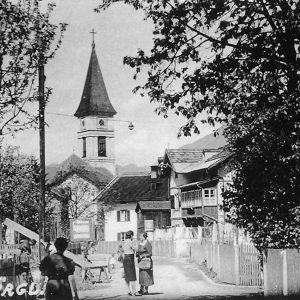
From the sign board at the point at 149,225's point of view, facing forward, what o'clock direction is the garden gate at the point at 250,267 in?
The garden gate is roughly at 12 o'clock from the sign board.

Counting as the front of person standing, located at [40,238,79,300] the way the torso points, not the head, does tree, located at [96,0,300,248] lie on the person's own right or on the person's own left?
on the person's own right

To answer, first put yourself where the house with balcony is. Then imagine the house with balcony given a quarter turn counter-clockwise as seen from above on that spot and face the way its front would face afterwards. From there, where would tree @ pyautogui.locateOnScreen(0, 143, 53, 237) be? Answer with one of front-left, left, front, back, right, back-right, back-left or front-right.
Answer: back-right

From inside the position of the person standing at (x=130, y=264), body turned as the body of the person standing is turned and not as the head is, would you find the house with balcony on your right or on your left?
on your left

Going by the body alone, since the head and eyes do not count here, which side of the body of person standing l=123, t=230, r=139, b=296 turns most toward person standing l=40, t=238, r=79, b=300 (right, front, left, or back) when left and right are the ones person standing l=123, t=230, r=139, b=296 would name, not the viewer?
right

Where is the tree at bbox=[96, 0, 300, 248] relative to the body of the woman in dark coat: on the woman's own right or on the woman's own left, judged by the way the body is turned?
on the woman's own left

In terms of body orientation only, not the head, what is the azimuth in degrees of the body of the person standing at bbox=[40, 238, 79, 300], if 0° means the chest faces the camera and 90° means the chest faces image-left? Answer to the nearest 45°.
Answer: approximately 180°

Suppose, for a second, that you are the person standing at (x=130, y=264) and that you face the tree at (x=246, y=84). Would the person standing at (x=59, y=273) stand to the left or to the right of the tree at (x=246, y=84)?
right

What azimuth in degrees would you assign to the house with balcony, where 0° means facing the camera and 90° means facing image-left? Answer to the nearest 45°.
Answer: approximately 0°

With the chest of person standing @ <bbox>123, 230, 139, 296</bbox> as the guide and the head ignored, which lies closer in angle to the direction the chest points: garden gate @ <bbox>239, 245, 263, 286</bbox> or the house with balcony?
the garden gate

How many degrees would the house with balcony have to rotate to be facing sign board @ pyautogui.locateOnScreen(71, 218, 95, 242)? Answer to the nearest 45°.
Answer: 0° — it already faces it
